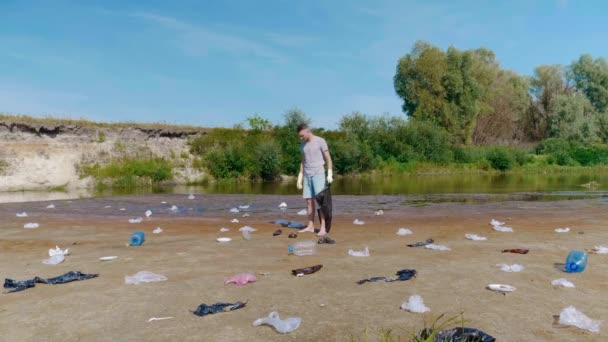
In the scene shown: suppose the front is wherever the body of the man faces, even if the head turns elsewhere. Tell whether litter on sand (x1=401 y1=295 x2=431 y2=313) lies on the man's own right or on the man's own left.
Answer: on the man's own left

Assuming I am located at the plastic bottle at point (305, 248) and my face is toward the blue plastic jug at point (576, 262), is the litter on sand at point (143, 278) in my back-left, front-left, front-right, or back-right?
back-right

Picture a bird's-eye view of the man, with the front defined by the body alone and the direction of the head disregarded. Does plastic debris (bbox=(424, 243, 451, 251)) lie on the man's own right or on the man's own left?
on the man's own left

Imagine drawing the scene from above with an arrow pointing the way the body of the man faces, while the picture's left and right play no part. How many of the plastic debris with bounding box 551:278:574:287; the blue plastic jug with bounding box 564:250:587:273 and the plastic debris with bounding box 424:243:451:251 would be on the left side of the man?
3

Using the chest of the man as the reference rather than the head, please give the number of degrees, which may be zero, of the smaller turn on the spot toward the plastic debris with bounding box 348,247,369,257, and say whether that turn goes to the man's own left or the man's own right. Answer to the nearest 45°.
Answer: approximately 45° to the man's own left

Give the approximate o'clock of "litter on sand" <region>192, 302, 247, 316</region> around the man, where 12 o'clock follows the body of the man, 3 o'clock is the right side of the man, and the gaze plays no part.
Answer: The litter on sand is roughly at 11 o'clock from the man.

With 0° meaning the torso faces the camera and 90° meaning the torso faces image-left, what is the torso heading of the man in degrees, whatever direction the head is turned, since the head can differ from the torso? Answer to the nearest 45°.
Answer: approximately 45°

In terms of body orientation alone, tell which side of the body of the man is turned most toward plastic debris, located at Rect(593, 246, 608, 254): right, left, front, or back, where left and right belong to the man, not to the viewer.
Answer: left

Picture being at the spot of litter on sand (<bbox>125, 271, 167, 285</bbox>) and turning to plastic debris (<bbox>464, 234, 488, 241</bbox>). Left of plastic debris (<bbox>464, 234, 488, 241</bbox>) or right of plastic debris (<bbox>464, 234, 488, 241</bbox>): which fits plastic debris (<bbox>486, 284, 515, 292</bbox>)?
right

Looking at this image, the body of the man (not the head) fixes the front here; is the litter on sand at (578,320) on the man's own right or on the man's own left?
on the man's own left

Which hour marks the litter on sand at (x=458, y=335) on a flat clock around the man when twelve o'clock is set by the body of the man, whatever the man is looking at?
The litter on sand is roughly at 10 o'clock from the man.

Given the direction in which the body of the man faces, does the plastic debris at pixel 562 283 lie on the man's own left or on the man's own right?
on the man's own left

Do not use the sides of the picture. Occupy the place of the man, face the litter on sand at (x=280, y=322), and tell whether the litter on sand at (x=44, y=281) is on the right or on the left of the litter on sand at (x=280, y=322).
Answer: right
